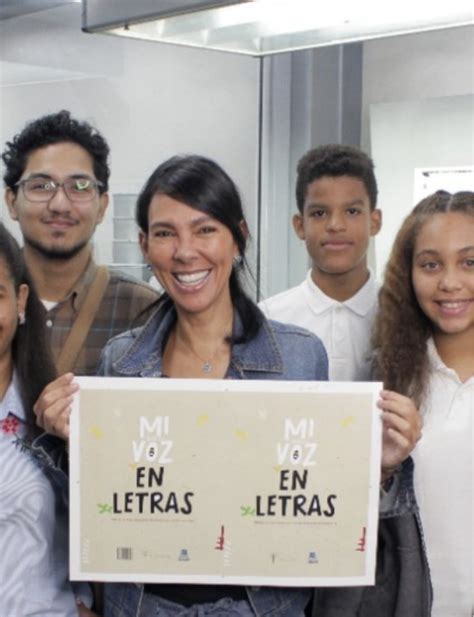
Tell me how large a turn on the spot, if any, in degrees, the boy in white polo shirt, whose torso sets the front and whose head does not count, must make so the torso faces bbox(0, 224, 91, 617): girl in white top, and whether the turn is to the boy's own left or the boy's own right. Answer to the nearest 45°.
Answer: approximately 45° to the boy's own right

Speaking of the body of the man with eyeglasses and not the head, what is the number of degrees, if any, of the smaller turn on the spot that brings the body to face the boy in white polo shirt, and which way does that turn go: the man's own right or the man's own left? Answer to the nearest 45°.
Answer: approximately 90° to the man's own left

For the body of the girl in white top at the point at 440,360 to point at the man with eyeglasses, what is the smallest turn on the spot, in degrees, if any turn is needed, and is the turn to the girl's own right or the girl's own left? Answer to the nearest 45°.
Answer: approximately 135° to the girl's own right

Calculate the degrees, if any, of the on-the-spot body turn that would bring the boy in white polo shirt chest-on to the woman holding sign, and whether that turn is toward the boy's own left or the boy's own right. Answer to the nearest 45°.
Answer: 0° — they already face them

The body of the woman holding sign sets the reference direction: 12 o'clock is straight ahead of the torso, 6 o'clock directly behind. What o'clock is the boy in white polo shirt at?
The boy in white polo shirt is roughly at 7 o'clock from the woman holding sign.

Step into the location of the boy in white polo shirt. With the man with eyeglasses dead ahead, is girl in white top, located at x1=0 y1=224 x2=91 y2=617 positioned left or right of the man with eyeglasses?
left

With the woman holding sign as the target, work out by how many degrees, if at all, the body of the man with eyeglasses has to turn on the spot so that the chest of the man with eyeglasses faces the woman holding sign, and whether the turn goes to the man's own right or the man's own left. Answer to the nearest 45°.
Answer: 0° — they already face them
